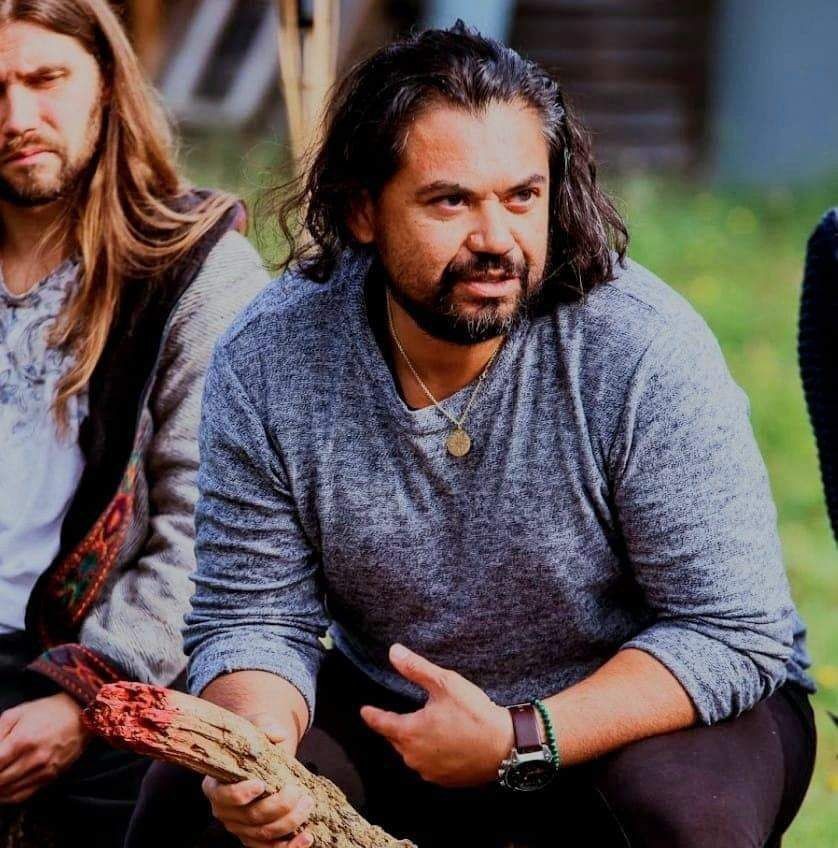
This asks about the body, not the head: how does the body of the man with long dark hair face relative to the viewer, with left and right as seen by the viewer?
facing the viewer

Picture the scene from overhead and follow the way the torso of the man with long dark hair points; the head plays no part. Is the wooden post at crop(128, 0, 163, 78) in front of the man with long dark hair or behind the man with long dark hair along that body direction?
behind

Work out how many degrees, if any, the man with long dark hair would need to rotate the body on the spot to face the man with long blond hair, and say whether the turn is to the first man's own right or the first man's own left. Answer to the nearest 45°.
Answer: approximately 135° to the first man's own right

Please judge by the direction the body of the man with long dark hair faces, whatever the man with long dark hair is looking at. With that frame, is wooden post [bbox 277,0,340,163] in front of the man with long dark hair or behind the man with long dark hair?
behind
